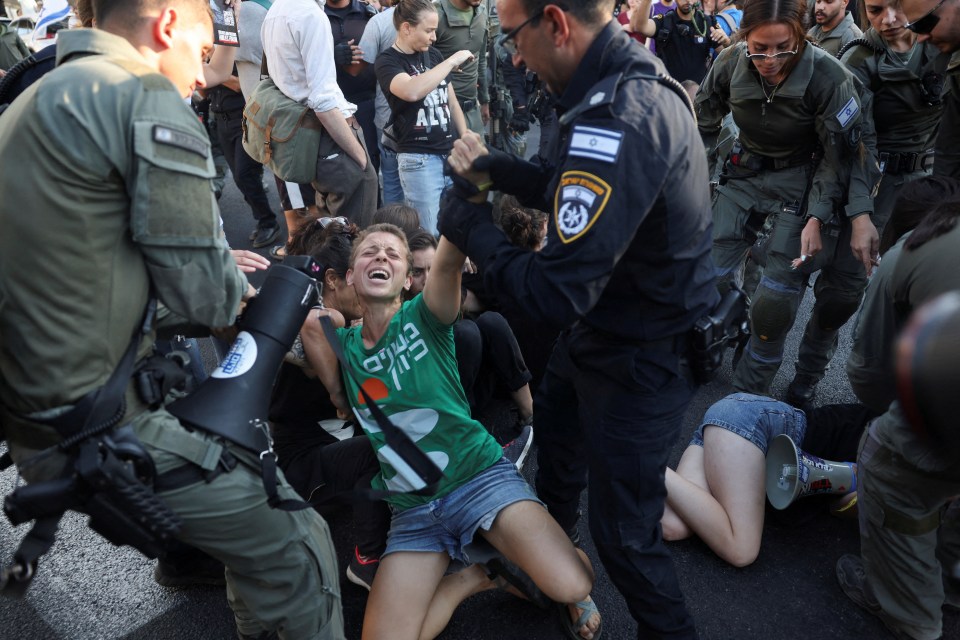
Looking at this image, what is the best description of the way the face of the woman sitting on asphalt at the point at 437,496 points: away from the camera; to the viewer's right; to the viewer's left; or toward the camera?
toward the camera

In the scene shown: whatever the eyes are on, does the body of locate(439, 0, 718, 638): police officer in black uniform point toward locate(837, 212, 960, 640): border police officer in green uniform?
no

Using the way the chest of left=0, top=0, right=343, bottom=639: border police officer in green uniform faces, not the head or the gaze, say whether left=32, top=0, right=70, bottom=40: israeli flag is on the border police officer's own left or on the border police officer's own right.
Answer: on the border police officer's own left

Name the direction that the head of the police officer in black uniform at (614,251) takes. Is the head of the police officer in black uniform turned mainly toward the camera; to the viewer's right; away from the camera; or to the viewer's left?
to the viewer's left

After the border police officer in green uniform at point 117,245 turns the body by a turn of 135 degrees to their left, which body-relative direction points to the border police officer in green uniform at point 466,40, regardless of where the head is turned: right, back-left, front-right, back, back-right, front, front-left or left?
back-right

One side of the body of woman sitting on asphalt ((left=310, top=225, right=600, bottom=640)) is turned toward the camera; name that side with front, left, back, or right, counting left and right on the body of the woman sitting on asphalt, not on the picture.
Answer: front

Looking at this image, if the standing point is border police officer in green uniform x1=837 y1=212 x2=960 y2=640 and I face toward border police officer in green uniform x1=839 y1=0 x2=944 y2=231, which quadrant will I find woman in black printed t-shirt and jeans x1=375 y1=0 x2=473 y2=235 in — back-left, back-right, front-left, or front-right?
front-left

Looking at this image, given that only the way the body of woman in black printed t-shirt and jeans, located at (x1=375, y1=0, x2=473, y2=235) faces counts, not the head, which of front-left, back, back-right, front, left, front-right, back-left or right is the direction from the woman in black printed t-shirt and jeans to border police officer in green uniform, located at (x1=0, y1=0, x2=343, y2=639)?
front-right

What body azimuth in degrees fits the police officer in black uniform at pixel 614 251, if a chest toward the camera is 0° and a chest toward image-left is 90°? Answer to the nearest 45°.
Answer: approximately 90°

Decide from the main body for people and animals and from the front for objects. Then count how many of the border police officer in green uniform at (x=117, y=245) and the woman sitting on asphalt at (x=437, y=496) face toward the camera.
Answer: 1

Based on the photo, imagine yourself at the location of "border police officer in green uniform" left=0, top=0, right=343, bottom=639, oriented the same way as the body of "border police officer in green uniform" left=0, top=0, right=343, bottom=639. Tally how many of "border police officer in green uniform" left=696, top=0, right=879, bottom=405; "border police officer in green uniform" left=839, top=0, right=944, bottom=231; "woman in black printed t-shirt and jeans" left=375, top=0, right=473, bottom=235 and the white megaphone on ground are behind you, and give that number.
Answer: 0

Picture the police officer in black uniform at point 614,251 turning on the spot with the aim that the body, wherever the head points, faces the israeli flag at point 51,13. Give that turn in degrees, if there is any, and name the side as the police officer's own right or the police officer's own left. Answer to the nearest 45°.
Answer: approximately 45° to the police officer's own right

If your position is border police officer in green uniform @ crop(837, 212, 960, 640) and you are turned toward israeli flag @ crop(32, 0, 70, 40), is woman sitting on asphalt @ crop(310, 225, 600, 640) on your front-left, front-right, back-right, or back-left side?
front-left
